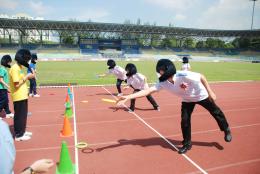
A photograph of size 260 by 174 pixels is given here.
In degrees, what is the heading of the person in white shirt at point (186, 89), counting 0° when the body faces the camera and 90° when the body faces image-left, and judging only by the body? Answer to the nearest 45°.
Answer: approximately 45°

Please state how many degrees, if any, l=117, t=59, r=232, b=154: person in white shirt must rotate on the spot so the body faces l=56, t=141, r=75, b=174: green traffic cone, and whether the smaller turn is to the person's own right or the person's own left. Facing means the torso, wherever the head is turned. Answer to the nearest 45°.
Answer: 0° — they already face it

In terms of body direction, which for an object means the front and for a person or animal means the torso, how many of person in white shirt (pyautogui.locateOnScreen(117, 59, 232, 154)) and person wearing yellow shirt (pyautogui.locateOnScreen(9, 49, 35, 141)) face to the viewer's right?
1

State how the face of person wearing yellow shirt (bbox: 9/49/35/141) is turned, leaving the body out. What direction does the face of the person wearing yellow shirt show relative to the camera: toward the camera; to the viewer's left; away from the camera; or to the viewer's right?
to the viewer's right

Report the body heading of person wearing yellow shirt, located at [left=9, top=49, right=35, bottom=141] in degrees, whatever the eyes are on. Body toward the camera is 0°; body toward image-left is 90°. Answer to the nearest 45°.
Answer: approximately 270°

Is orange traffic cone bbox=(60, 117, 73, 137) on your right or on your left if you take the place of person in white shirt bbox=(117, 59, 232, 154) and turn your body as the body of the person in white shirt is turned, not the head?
on your right

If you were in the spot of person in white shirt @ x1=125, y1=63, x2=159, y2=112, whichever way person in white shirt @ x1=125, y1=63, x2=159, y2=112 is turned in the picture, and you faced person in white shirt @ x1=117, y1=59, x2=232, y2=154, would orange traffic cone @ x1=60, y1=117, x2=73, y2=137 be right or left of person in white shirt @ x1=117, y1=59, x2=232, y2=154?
right

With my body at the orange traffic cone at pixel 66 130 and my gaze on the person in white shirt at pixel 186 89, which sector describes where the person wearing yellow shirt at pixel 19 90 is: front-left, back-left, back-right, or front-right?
back-right

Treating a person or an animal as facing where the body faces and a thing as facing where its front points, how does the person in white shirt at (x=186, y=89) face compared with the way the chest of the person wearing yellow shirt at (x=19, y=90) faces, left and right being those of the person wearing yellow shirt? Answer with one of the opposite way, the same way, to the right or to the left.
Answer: the opposite way

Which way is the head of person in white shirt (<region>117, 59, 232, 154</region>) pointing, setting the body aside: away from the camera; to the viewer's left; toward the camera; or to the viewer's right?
to the viewer's left

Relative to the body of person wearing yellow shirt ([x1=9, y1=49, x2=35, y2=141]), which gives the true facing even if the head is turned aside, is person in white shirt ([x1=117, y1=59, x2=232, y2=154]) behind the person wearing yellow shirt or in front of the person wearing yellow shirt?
in front
